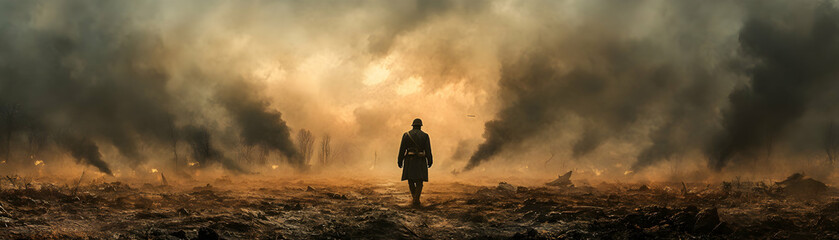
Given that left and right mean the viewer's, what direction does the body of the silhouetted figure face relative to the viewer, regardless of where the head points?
facing away from the viewer

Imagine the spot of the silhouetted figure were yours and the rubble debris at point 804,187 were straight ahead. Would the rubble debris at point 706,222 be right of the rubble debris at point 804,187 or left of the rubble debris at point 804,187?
right

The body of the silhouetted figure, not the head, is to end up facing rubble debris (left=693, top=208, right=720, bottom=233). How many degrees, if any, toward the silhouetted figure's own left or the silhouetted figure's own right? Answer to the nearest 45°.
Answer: approximately 135° to the silhouetted figure's own right

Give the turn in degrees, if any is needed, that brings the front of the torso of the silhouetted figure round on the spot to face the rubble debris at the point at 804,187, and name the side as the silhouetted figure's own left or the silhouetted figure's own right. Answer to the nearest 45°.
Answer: approximately 90° to the silhouetted figure's own right
